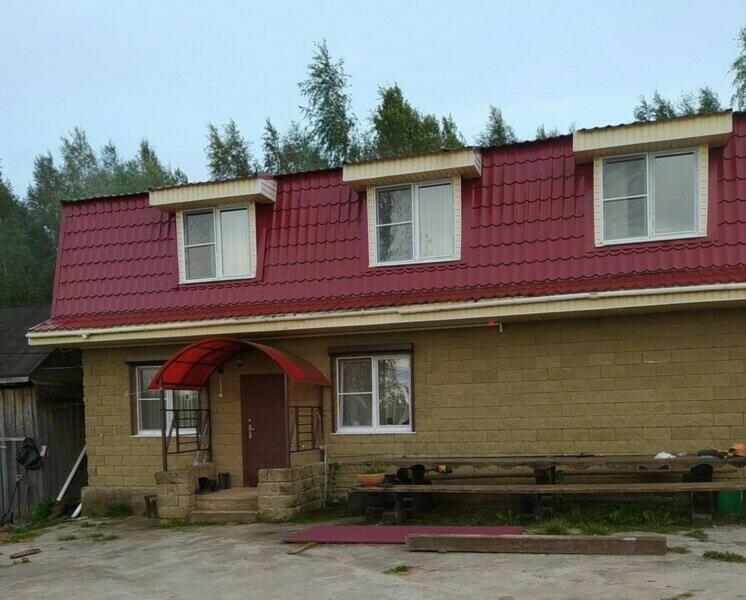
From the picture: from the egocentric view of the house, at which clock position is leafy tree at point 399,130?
The leafy tree is roughly at 6 o'clock from the house.

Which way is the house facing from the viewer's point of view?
toward the camera

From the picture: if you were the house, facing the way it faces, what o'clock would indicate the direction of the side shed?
The side shed is roughly at 4 o'clock from the house.

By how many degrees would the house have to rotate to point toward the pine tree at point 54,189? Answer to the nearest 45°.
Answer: approximately 135° to its right

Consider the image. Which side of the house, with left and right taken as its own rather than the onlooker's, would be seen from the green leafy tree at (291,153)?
back

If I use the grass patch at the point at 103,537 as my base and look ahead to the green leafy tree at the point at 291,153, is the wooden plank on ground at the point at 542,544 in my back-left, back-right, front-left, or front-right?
back-right
